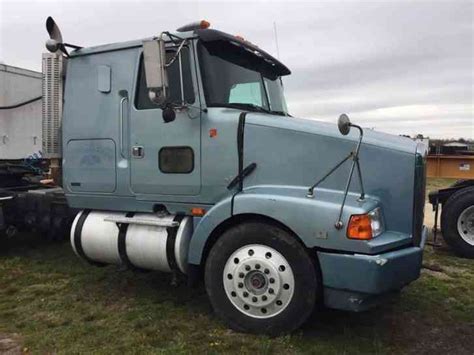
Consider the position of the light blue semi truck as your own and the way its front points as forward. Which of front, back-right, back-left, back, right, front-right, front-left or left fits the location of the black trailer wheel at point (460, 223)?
left

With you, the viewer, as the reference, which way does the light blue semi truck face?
facing the viewer and to the right of the viewer
